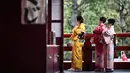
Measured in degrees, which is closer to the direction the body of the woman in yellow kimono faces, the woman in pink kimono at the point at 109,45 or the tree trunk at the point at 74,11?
the tree trunk

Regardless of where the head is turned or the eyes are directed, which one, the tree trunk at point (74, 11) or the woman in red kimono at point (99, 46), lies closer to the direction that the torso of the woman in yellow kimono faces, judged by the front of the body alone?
the tree trunk

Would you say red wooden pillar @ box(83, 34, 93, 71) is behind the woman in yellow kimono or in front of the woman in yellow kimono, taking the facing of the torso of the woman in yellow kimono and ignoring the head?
behind

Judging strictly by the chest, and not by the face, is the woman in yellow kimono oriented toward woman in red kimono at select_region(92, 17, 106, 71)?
no

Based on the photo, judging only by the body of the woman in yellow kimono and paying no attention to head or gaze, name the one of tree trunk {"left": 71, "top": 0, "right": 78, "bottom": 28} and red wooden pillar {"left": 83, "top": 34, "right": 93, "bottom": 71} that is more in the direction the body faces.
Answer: the tree trunk
